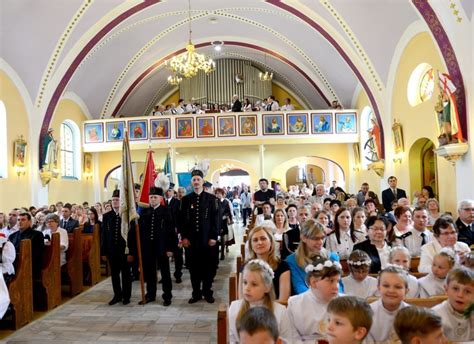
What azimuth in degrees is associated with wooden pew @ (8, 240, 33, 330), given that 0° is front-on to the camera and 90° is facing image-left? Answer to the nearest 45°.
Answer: approximately 45°

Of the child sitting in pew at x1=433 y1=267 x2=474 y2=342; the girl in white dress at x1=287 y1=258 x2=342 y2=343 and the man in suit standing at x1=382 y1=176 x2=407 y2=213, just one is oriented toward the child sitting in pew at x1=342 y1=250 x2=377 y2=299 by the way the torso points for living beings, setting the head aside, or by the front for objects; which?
the man in suit standing

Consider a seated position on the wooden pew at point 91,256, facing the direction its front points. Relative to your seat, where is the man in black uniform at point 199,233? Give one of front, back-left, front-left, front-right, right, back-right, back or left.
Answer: left

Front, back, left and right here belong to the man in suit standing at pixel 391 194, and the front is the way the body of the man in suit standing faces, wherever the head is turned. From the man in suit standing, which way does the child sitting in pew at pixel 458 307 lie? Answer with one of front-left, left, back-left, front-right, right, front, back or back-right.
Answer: front

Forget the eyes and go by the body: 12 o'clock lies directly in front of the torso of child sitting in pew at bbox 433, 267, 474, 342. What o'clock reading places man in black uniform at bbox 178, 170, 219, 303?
The man in black uniform is roughly at 4 o'clock from the child sitting in pew.

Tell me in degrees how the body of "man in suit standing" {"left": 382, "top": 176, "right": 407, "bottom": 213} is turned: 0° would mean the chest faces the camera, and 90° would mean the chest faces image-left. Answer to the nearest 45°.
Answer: approximately 0°

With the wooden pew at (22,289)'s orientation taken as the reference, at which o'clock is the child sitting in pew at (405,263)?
The child sitting in pew is roughly at 9 o'clock from the wooden pew.

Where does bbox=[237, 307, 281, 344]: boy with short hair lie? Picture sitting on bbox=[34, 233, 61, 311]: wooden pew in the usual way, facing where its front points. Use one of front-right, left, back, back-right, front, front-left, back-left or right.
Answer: front-left

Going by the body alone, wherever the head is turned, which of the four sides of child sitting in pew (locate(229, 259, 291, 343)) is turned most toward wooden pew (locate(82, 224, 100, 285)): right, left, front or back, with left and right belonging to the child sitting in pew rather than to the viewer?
right

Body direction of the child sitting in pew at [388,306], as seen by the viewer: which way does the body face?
toward the camera

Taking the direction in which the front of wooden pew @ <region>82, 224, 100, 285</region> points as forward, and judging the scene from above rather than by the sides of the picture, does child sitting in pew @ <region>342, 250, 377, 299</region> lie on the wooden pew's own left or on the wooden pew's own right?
on the wooden pew's own left

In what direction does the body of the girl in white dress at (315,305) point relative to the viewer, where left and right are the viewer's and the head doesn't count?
facing the viewer and to the right of the viewer

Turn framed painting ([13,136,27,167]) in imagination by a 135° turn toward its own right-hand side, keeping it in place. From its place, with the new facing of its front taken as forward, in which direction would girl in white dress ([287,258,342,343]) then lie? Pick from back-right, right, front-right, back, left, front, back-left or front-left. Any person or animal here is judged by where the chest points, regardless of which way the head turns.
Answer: left

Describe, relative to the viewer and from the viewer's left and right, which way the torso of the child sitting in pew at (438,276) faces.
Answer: facing the viewer and to the left of the viewer

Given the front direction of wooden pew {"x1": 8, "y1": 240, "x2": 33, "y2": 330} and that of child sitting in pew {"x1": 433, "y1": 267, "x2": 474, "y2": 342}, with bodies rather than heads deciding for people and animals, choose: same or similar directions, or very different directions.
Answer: same or similar directions

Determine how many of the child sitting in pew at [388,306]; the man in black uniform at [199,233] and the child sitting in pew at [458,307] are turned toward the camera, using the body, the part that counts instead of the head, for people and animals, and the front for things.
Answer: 3

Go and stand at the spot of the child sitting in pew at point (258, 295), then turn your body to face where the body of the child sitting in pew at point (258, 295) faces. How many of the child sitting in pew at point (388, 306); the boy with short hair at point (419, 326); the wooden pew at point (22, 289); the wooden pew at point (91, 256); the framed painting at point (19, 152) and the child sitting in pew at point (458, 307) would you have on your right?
3

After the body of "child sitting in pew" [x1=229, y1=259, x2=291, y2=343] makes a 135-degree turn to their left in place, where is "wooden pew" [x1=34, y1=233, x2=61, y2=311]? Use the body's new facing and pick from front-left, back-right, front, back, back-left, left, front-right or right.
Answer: back-left

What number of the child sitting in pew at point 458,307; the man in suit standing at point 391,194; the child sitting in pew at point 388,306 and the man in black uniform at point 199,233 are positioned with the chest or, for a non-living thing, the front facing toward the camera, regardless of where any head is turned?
4

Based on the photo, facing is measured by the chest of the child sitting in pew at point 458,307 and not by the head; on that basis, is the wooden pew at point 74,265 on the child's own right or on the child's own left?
on the child's own right

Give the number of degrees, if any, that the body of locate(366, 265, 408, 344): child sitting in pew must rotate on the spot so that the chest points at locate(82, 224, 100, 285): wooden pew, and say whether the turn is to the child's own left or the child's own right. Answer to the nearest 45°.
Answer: approximately 135° to the child's own right
